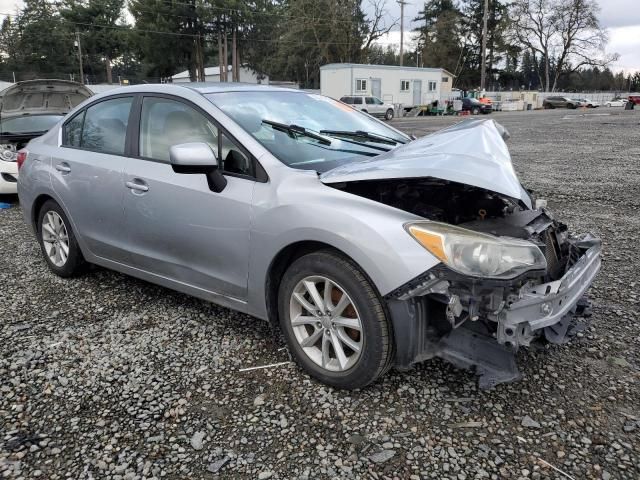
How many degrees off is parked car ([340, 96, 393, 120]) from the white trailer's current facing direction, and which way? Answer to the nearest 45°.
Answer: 0° — it already faces it

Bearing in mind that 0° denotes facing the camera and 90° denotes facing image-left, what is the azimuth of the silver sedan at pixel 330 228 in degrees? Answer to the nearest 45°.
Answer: approximately 315°

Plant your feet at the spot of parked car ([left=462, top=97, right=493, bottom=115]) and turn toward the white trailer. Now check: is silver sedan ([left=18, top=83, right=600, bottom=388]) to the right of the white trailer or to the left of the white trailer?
left

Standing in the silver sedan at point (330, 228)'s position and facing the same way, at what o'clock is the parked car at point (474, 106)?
The parked car is roughly at 8 o'clock from the silver sedan.

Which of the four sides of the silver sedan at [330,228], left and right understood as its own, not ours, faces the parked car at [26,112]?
back

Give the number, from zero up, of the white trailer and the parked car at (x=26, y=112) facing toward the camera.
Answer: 2

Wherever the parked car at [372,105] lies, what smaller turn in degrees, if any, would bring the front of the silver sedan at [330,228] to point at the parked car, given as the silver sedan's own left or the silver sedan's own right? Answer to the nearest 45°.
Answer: approximately 135° to the silver sedan's own left

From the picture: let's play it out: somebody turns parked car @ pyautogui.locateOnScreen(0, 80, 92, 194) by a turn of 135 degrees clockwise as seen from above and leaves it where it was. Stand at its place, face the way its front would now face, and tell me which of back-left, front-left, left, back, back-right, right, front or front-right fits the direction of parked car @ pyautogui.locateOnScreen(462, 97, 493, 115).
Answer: right

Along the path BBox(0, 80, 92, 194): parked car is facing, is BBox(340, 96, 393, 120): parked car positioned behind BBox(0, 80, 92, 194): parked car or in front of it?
behind

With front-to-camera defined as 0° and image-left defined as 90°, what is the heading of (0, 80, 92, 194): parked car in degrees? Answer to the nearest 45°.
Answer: approximately 0°
